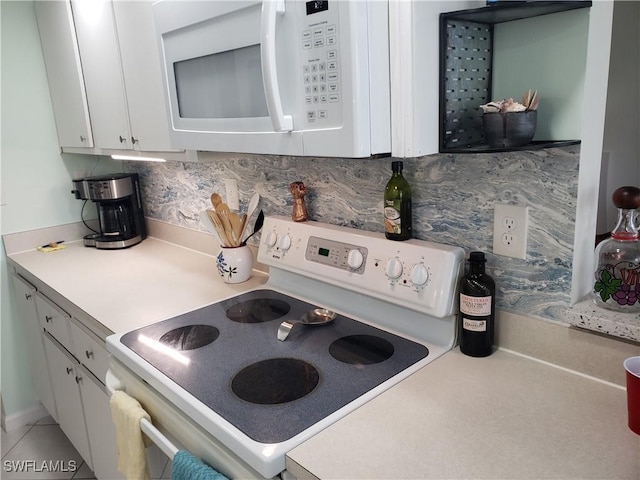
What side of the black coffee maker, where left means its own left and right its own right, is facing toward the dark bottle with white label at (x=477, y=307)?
left

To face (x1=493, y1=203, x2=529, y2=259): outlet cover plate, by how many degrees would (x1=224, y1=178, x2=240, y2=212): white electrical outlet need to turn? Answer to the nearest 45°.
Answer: approximately 90° to its left

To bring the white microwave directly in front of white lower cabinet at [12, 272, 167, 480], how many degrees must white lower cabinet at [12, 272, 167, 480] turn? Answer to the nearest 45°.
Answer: approximately 90° to its left

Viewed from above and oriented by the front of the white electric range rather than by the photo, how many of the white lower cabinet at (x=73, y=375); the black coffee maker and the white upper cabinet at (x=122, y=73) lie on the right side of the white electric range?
3

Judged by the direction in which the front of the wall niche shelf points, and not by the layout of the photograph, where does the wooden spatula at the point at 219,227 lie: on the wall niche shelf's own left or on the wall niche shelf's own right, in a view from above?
on the wall niche shelf's own right
